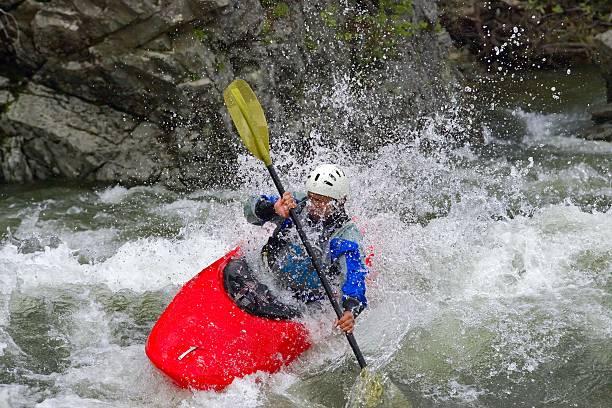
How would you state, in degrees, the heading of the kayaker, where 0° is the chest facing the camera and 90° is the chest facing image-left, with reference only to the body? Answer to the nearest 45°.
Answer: approximately 45°

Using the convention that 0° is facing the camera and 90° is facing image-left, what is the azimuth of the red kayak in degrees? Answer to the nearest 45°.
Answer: approximately 45°
